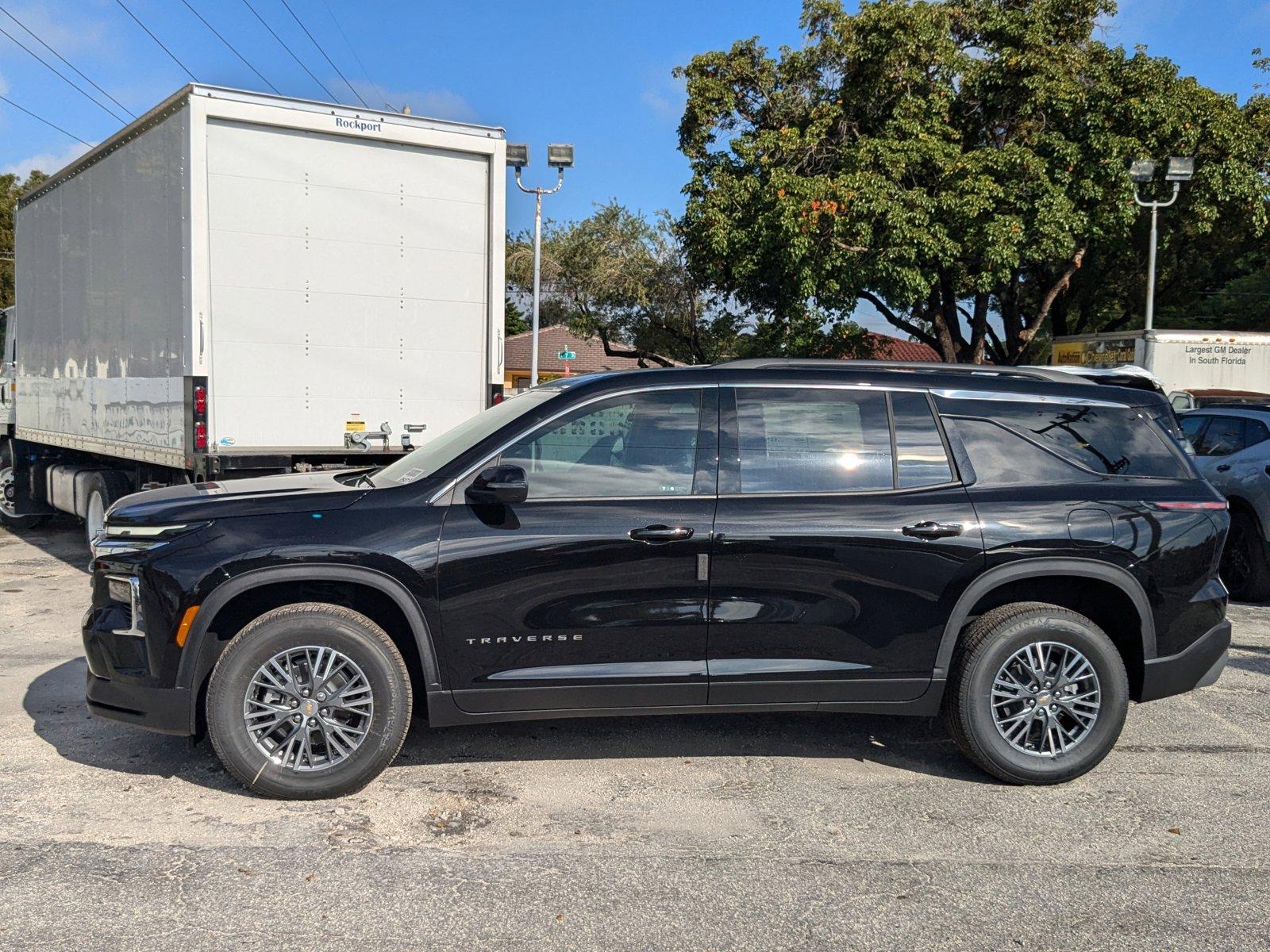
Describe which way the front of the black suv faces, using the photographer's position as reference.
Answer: facing to the left of the viewer

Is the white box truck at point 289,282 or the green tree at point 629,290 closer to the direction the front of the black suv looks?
the white box truck

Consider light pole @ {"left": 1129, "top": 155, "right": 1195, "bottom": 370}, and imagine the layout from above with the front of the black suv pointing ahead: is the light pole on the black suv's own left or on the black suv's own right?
on the black suv's own right

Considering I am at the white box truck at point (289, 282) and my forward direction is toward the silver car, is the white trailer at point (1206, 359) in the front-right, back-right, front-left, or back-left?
front-left

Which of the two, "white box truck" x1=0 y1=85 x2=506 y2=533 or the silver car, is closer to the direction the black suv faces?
the white box truck

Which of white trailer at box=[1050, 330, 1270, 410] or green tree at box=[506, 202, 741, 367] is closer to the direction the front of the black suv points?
the green tree

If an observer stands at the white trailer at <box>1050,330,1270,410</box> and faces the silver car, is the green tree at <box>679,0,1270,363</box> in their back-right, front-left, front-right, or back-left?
back-right

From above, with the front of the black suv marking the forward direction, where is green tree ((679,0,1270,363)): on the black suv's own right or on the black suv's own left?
on the black suv's own right

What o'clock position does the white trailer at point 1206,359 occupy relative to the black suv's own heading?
The white trailer is roughly at 4 o'clock from the black suv.

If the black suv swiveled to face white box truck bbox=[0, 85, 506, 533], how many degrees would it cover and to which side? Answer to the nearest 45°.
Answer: approximately 45° to its right

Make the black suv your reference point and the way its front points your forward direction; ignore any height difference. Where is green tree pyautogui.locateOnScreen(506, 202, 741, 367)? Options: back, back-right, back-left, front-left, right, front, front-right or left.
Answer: right

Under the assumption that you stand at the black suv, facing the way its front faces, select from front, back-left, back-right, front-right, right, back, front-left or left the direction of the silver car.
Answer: back-right
